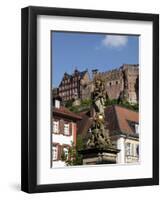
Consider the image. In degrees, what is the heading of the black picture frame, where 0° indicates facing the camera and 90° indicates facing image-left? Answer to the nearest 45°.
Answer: approximately 315°
